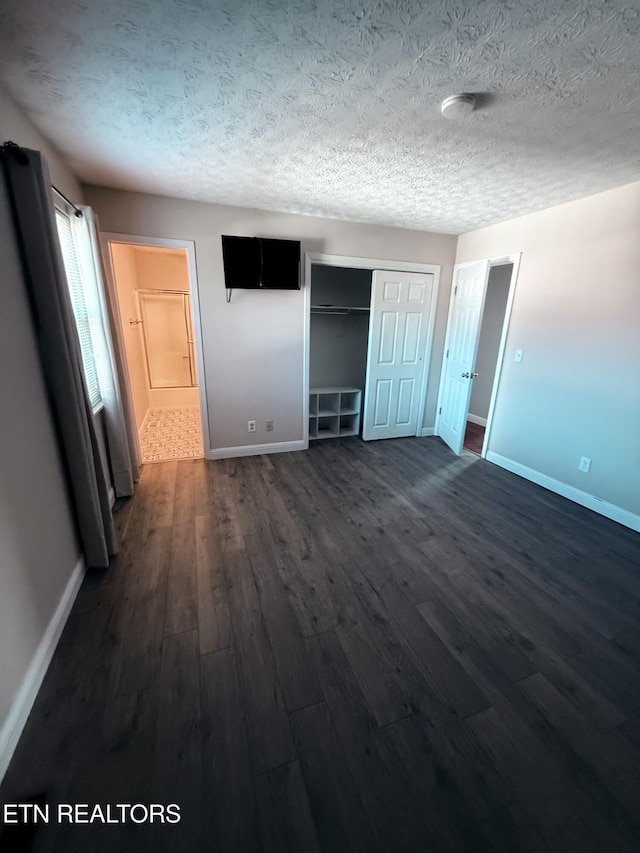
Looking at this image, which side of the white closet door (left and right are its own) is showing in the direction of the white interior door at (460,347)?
left

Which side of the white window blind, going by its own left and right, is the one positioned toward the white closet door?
front

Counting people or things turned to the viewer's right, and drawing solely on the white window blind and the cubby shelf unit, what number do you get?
1

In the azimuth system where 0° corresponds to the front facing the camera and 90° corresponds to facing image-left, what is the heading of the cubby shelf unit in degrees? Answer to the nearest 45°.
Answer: approximately 0°

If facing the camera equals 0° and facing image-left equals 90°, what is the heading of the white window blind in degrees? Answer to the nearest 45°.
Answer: approximately 270°

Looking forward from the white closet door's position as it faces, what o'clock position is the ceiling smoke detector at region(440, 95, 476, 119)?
The ceiling smoke detector is roughly at 12 o'clock from the white closet door.

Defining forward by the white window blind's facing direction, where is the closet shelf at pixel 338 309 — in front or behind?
in front

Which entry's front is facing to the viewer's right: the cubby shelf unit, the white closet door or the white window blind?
the white window blind

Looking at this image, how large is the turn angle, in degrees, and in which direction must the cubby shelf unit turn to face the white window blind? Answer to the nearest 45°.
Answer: approximately 45° to its right
